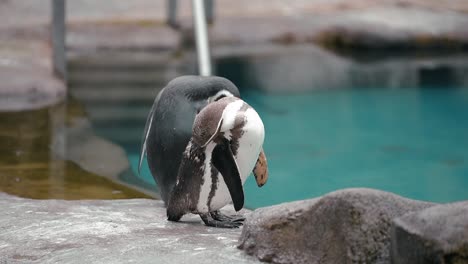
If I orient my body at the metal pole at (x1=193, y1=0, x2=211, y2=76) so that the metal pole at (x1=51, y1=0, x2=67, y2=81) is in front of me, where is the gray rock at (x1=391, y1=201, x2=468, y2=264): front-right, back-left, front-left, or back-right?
back-left

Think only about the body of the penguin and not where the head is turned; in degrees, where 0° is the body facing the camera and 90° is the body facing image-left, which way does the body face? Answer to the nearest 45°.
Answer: approximately 270°

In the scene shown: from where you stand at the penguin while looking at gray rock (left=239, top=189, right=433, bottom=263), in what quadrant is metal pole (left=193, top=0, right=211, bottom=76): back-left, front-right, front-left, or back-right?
back-left

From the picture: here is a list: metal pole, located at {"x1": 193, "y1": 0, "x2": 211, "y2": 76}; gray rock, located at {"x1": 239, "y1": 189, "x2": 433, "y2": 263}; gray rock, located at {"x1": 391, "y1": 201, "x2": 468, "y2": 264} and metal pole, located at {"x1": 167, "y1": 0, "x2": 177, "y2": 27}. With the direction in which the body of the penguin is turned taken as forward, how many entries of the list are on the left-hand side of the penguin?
2
